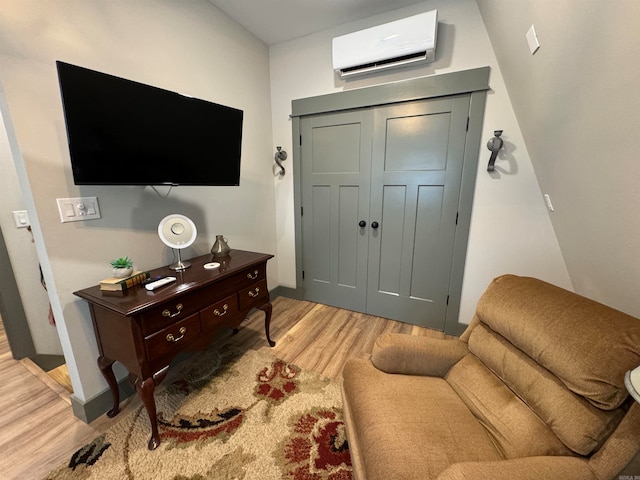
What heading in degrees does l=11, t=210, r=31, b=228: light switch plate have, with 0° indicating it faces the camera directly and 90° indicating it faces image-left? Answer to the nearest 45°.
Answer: approximately 315°

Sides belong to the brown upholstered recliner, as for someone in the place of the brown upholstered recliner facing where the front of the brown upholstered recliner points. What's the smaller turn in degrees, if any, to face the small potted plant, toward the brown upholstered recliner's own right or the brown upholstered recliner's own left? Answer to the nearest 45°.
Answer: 0° — it already faces it

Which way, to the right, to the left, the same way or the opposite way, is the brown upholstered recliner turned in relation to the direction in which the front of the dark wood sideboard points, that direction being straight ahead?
the opposite way

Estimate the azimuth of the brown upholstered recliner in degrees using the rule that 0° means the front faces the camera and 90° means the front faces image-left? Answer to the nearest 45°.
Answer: approximately 45°
